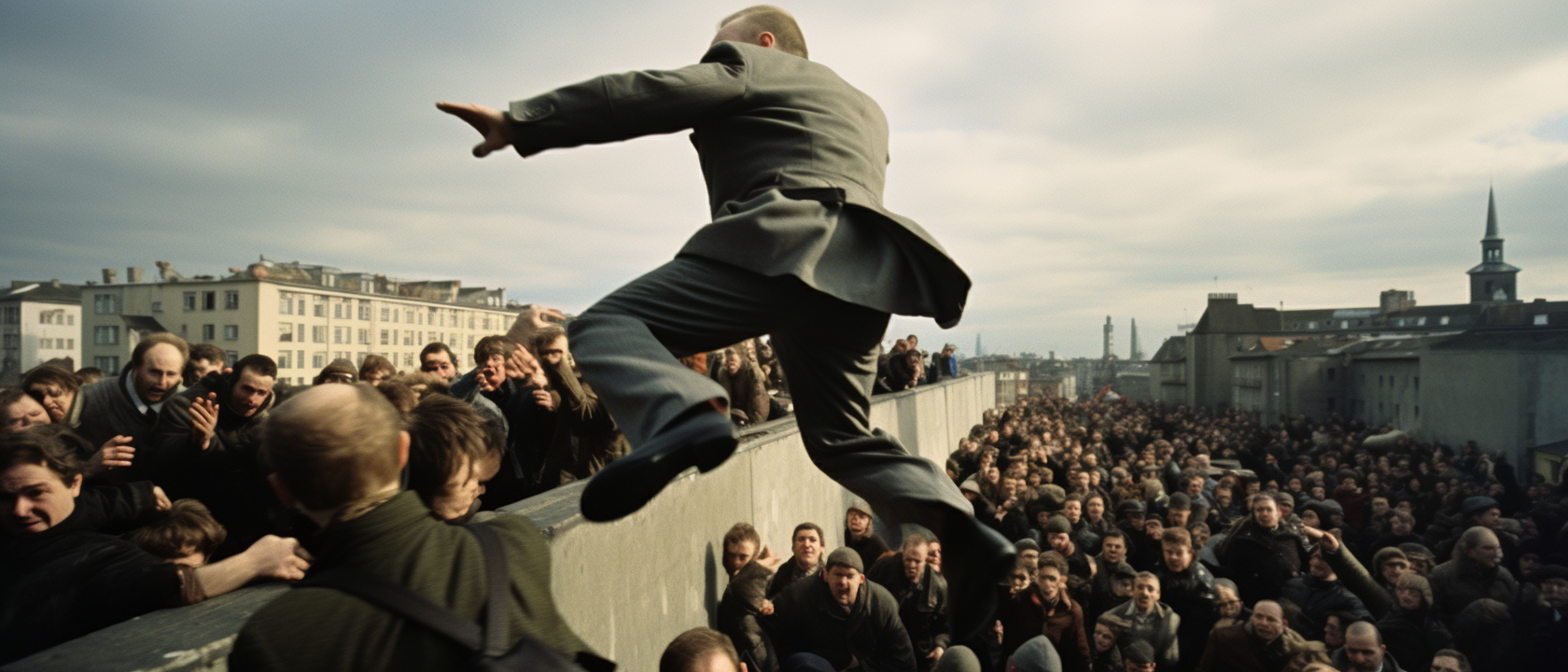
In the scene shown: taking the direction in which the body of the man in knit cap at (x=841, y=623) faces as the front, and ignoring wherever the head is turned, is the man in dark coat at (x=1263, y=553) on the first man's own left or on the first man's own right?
on the first man's own left

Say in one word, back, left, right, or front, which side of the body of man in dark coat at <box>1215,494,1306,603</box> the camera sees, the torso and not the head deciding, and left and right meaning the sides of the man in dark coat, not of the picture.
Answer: front

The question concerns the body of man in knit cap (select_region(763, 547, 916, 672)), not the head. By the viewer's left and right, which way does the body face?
facing the viewer

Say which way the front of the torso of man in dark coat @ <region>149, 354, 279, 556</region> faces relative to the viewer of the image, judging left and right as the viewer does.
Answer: facing the viewer and to the right of the viewer

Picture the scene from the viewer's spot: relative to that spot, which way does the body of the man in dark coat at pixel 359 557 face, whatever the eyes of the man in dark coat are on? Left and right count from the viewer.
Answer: facing away from the viewer

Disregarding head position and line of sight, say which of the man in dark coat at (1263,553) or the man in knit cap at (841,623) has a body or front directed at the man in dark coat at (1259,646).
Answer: the man in dark coat at (1263,553)

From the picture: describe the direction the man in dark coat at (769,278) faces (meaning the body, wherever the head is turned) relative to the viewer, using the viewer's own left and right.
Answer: facing away from the viewer and to the left of the viewer

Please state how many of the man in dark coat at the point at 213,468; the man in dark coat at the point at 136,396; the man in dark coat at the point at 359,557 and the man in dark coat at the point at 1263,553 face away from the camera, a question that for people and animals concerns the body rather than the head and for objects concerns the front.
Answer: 1

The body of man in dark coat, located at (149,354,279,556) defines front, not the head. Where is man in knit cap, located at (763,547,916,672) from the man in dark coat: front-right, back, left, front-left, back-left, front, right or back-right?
front-left

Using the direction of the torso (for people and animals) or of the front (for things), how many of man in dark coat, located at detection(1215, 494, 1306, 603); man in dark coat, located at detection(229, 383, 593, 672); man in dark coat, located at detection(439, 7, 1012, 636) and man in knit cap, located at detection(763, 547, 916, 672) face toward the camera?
2

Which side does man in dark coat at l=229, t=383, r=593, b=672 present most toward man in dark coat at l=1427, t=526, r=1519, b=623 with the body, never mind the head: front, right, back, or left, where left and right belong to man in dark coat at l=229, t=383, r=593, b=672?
right
